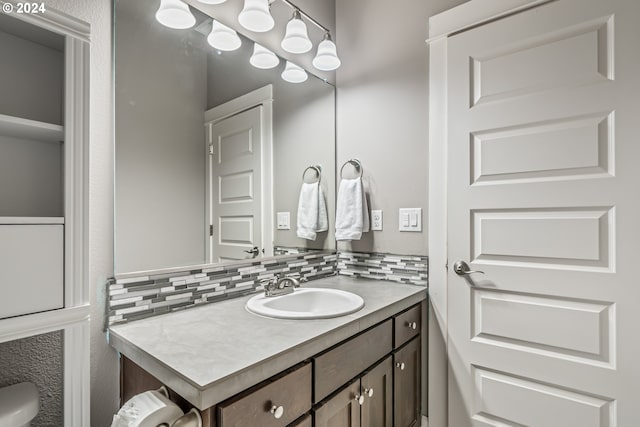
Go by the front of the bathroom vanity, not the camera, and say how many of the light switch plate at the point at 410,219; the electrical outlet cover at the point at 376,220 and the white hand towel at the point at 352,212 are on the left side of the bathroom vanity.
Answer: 3

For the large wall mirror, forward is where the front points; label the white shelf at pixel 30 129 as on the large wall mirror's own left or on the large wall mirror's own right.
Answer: on the large wall mirror's own right

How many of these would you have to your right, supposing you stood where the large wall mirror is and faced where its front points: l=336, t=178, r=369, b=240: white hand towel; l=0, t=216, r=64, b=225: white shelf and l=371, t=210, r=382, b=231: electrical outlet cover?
1

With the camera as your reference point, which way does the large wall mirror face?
facing the viewer and to the right of the viewer

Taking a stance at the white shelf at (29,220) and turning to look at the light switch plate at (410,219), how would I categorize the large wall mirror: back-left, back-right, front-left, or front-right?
front-left

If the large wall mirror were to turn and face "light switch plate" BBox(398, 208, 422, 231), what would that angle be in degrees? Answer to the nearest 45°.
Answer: approximately 45° to its left

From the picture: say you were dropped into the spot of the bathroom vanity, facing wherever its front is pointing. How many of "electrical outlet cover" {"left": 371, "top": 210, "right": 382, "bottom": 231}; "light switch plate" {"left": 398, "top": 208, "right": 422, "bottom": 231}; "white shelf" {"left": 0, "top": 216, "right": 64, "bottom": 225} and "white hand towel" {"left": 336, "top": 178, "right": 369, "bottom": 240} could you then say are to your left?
3

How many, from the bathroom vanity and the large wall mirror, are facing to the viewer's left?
0

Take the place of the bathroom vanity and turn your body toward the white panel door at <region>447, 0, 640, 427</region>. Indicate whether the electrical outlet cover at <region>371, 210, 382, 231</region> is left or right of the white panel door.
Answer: left

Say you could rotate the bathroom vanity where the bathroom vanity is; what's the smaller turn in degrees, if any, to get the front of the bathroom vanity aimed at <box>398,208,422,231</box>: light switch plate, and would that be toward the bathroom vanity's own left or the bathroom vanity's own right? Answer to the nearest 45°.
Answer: approximately 90° to the bathroom vanity's own left
